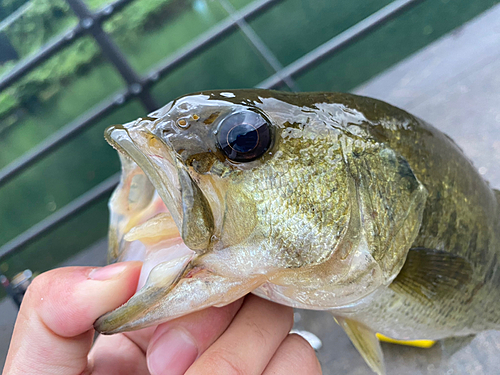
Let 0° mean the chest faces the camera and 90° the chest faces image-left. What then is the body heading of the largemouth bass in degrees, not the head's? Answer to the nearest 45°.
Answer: approximately 90°

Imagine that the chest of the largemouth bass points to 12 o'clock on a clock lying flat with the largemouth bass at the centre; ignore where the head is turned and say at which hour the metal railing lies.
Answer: The metal railing is roughly at 3 o'clock from the largemouth bass.
